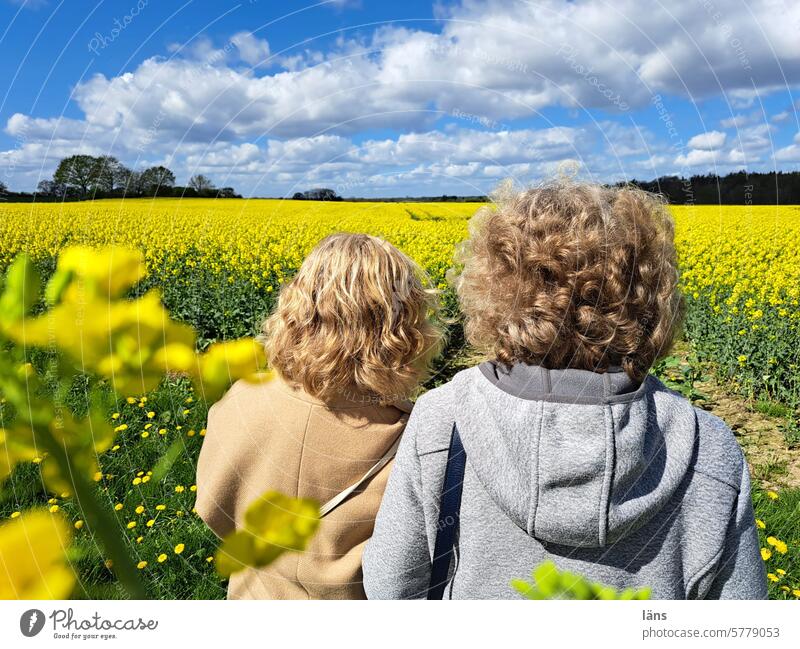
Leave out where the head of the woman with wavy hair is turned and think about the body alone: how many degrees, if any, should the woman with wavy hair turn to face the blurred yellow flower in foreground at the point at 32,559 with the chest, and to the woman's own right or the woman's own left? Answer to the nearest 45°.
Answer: approximately 180°

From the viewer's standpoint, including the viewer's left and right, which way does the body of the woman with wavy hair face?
facing away from the viewer

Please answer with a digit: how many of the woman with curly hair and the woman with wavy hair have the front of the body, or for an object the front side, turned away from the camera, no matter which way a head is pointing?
2

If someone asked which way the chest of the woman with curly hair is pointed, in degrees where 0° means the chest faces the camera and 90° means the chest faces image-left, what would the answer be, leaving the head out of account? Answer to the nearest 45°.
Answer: approximately 180°

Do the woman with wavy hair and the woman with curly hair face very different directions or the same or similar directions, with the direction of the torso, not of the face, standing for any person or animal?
same or similar directions

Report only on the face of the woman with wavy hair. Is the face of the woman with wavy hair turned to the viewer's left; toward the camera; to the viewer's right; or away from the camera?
away from the camera

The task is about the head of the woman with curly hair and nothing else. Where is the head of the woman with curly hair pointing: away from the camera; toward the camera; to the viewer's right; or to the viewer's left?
away from the camera
